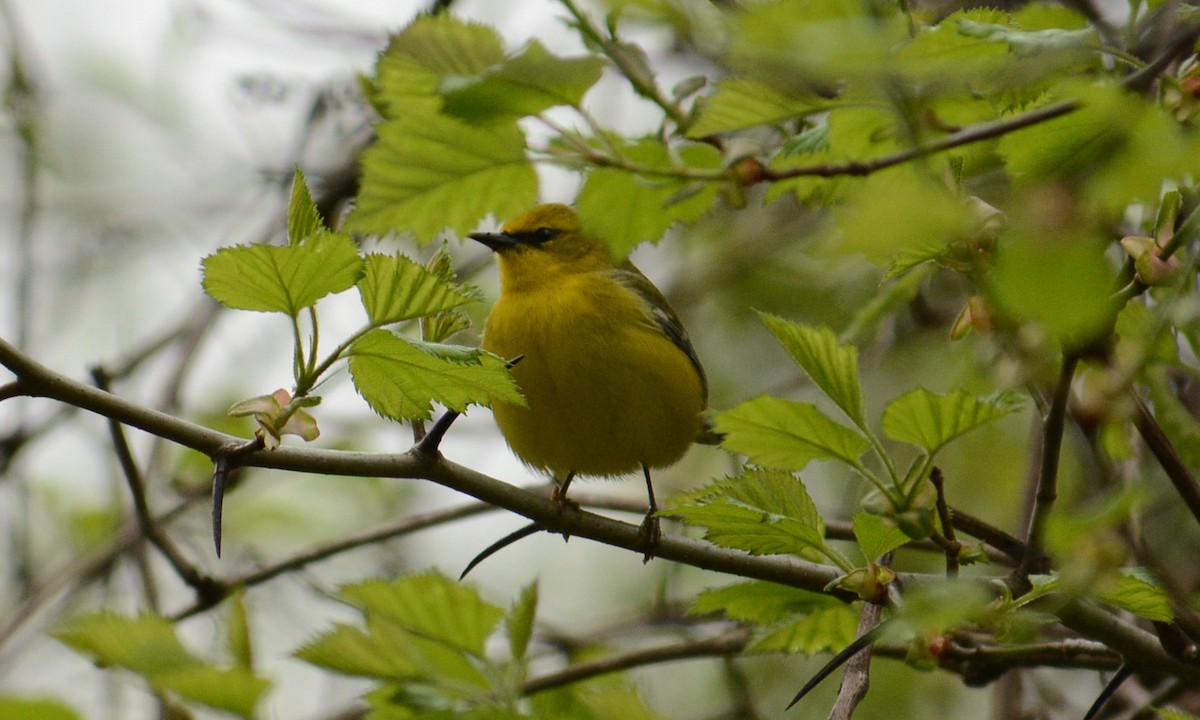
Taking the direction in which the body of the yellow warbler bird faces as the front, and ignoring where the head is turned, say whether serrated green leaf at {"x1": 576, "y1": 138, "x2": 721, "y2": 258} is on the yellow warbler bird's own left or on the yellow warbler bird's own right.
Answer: on the yellow warbler bird's own left

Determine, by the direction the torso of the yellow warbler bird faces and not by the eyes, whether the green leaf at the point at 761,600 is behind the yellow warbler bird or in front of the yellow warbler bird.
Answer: in front

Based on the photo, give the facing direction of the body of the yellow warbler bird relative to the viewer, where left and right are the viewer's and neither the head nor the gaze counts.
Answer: facing the viewer and to the left of the viewer

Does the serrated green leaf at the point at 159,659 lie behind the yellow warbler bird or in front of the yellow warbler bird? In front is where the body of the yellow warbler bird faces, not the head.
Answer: in front
